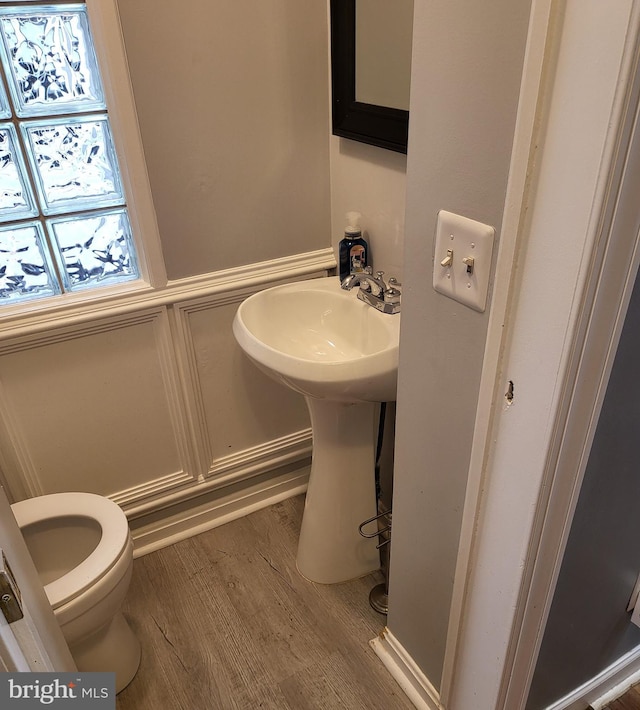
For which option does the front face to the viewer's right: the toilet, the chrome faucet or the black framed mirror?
the toilet

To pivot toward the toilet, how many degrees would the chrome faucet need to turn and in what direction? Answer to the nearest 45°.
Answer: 0° — it already faces it

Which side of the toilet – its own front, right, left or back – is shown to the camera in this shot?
right

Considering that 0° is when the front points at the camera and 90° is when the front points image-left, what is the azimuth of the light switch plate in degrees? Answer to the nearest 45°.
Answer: approximately 45°

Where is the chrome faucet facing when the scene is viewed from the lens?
facing the viewer and to the left of the viewer

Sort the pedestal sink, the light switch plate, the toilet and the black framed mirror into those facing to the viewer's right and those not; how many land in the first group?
1

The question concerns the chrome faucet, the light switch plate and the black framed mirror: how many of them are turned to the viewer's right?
0

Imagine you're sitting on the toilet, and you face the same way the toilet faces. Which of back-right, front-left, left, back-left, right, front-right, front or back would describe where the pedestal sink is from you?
front

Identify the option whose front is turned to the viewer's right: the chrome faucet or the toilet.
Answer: the toilet

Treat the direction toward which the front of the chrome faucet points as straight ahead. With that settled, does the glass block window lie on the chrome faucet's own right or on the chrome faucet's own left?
on the chrome faucet's own right

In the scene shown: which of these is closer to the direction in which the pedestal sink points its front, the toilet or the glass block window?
the toilet

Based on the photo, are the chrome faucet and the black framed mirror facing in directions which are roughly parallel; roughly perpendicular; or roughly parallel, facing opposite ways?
roughly parallel

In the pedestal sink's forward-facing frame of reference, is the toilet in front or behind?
in front

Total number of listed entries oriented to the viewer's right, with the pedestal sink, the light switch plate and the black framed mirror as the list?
0

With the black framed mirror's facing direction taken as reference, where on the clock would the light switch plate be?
The light switch plate is roughly at 10 o'clock from the black framed mirror.

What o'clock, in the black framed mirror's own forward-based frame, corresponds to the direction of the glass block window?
The glass block window is roughly at 1 o'clock from the black framed mirror.

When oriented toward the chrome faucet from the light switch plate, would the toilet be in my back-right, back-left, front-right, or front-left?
front-left
